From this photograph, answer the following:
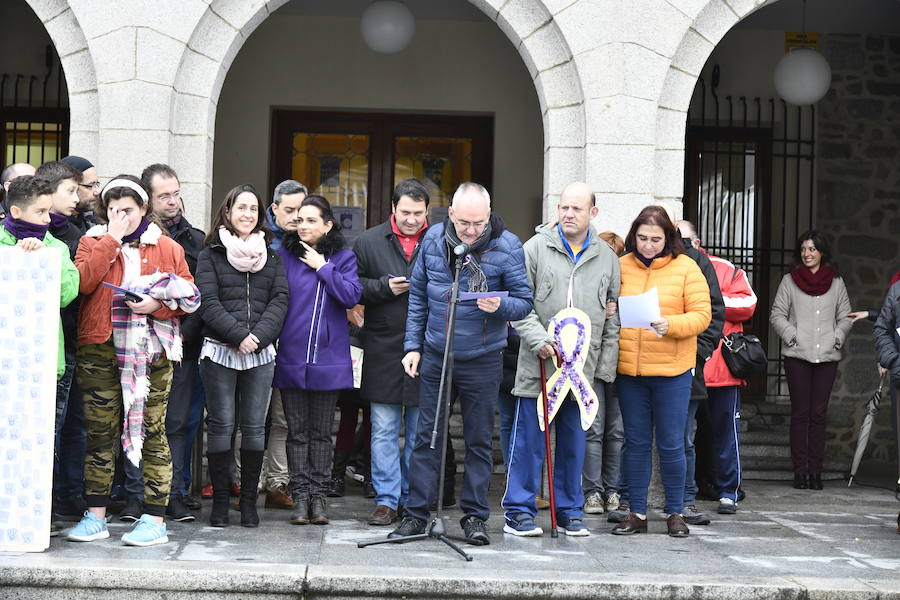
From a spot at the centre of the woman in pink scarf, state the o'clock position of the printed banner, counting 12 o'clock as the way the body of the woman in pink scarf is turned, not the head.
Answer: The printed banner is roughly at 2 o'clock from the woman in pink scarf.

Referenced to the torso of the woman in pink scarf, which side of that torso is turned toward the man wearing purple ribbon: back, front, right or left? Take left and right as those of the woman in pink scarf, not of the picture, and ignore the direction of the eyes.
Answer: left

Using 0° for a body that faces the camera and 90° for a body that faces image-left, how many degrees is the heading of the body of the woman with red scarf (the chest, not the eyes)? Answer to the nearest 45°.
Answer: approximately 0°

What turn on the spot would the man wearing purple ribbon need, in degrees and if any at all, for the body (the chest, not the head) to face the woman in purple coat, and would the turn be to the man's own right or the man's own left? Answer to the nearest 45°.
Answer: approximately 90° to the man's own right

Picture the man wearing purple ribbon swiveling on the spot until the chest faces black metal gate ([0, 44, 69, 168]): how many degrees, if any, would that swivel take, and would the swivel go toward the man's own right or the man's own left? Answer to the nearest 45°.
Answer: approximately 135° to the man's own right

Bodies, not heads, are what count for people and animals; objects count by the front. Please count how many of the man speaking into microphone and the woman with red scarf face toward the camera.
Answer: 2

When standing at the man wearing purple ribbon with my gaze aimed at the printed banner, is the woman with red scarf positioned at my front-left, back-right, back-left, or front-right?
back-right

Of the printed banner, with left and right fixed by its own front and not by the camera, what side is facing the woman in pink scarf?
left

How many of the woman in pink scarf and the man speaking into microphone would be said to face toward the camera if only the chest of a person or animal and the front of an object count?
2
